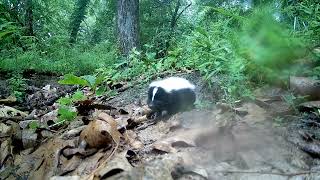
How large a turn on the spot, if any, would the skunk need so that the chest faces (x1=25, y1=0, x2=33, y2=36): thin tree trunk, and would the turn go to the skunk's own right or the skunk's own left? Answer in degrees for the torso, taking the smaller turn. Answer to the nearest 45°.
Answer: approximately 90° to the skunk's own right

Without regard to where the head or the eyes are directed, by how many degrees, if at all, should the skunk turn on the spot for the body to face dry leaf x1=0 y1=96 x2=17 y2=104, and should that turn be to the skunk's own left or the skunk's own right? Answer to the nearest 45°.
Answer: approximately 45° to the skunk's own right

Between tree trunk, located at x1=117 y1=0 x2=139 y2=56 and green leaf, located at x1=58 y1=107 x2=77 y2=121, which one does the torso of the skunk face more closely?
the green leaf

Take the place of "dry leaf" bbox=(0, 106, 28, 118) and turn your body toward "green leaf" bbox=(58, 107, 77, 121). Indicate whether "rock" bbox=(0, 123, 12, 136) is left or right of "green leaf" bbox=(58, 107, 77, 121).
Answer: right

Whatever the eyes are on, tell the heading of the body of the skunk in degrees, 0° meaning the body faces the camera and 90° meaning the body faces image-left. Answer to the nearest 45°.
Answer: approximately 45°

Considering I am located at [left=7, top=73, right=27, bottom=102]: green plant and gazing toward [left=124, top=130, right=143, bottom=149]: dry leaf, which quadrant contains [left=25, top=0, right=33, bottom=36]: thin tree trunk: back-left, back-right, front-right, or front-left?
back-left

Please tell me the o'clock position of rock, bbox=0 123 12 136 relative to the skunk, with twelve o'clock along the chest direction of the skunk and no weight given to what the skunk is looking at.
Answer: The rock is roughly at 1 o'clock from the skunk.

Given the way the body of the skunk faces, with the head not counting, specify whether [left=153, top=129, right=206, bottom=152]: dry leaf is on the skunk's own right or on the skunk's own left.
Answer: on the skunk's own left
